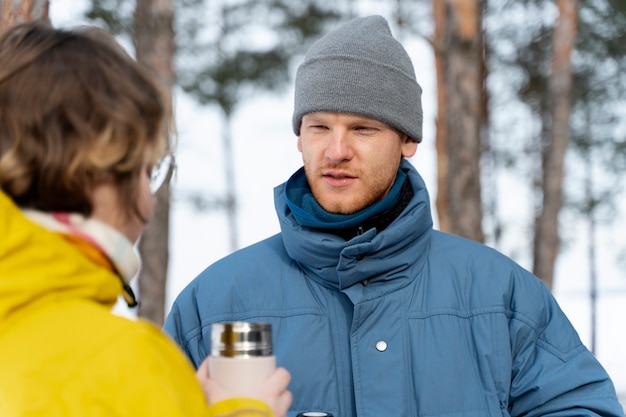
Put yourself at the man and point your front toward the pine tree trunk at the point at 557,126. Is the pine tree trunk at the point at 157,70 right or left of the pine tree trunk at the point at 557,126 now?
left

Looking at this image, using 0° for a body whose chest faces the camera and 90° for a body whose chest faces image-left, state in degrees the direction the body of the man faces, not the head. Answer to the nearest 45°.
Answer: approximately 0°

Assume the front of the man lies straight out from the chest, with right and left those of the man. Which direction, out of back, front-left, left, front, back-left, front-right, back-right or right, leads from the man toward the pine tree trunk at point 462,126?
back

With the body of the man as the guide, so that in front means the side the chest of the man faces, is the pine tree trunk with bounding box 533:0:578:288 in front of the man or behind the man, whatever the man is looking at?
behind

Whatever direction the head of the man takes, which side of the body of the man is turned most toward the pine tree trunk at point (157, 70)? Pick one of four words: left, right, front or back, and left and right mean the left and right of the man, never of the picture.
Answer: back

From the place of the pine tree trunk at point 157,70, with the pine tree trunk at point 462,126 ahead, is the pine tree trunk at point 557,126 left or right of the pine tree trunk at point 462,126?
left
